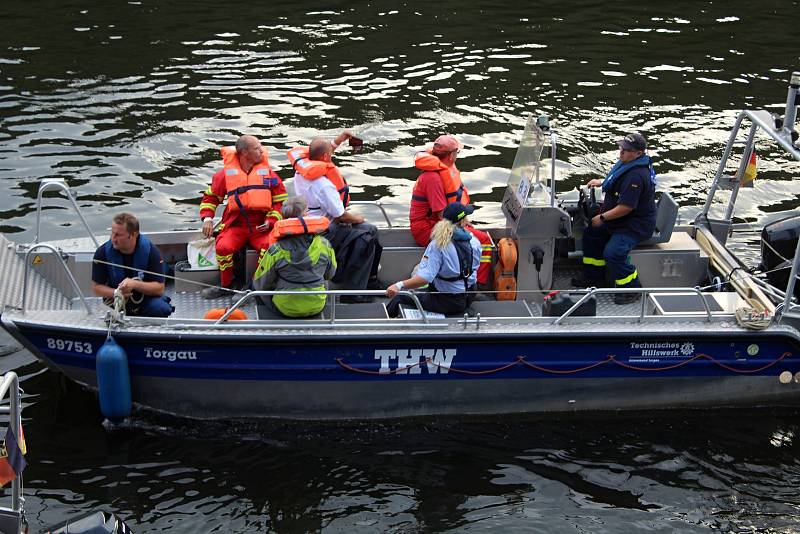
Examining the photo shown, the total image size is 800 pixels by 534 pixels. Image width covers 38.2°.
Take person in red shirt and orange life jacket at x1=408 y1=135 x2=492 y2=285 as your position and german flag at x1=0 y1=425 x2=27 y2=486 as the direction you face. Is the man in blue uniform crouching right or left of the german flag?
right

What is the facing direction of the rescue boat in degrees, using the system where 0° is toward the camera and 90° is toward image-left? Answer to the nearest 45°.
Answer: approximately 90°

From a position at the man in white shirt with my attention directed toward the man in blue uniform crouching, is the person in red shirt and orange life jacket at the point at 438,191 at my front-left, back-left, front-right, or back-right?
back-left

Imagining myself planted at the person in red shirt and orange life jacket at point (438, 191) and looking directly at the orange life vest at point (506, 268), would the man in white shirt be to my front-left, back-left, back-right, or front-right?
back-right
